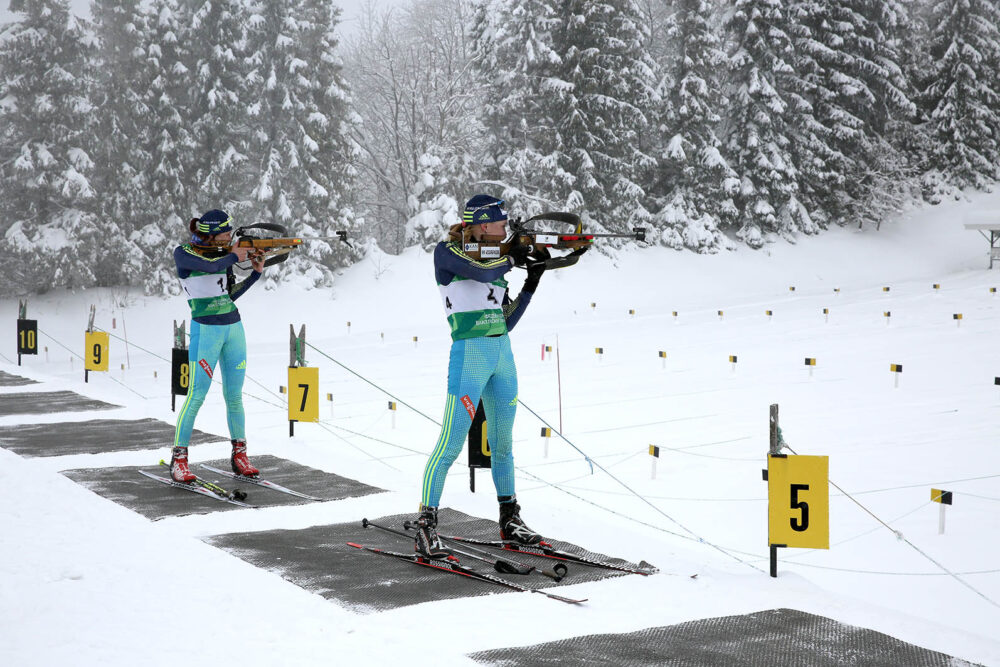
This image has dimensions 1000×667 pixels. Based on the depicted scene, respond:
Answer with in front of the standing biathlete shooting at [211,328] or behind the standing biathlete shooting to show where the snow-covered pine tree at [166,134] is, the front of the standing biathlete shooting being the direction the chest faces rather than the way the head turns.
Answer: behind

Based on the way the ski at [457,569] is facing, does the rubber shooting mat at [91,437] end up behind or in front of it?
behind

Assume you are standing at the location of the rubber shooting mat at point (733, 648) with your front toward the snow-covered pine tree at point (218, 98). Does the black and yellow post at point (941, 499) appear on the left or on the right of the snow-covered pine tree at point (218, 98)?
right

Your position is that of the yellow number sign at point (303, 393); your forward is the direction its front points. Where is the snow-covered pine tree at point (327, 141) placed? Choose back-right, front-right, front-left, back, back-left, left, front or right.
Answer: back

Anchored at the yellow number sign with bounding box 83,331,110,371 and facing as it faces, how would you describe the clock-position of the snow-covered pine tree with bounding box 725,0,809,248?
The snow-covered pine tree is roughly at 8 o'clock from the yellow number sign.

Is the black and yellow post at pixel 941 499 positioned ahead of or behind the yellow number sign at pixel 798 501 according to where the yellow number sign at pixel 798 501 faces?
behind

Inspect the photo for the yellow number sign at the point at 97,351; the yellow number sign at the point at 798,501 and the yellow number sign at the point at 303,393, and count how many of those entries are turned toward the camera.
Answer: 3

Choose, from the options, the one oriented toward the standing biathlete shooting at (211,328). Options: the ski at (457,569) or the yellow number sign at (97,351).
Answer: the yellow number sign

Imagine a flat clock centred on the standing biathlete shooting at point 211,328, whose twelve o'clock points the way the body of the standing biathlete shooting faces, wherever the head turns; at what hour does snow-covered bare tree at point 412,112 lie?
The snow-covered bare tree is roughly at 8 o'clock from the standing biathlete shooting.

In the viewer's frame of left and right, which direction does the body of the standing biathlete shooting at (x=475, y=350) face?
facing the viewer and to the right of the viewer

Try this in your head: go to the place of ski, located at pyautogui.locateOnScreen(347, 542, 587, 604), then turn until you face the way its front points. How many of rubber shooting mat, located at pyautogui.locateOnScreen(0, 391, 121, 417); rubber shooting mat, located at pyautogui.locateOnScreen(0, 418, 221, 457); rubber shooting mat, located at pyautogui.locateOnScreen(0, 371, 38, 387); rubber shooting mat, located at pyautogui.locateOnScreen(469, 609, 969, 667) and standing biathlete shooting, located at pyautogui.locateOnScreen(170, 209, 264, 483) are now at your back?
4

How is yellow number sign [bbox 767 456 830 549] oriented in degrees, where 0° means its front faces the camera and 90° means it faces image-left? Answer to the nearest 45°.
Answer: approximately 0°

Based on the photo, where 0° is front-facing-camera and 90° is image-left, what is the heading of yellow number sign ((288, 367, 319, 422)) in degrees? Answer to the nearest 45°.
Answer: approximately 0°
